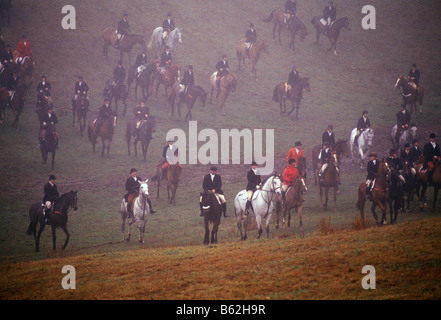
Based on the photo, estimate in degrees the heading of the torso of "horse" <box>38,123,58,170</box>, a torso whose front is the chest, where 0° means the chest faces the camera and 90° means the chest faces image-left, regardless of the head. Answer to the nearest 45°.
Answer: approximately 0°

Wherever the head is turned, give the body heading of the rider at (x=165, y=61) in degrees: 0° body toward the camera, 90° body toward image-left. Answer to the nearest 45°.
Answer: approximately 315°

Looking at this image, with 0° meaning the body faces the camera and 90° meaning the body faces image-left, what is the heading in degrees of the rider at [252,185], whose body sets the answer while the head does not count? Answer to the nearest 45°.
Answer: approximately 315°

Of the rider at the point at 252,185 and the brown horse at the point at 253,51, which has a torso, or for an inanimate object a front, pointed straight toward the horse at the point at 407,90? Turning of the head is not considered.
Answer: the brown horse

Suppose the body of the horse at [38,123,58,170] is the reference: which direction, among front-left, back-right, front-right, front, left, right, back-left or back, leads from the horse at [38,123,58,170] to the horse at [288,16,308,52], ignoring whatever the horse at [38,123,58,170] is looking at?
back-left

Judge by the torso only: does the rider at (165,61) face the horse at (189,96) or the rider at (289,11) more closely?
the horse

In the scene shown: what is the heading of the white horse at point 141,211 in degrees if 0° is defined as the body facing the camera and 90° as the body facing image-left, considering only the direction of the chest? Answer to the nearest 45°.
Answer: approximately 315°

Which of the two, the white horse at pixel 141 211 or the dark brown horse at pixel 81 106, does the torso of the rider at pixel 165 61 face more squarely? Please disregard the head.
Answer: the white horse

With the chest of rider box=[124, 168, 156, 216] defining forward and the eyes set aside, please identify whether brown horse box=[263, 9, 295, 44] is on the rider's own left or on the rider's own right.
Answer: on the rider's own left
